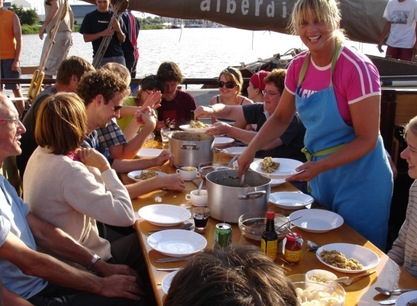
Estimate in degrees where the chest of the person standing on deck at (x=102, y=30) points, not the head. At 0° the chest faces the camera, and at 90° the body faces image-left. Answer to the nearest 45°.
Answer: approximately 0°

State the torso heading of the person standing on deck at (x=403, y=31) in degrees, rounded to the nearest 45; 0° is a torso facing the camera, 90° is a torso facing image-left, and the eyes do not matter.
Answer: approximately 0°

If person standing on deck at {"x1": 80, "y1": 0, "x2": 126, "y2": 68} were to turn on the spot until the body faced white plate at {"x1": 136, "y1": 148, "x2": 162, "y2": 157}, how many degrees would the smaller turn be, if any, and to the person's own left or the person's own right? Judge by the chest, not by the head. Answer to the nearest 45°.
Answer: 0° — they already face it

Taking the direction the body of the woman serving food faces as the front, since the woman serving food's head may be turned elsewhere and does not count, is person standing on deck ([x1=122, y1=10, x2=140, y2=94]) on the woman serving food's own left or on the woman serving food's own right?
on the woman serving food's own right

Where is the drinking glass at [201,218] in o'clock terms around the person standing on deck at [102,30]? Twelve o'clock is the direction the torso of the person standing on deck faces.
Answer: The drinking glass is roughly at 12 o'clock from the person standing on deck.

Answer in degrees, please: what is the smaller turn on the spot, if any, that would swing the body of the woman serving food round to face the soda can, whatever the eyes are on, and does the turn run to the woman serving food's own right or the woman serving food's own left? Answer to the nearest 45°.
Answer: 0° — they already face it

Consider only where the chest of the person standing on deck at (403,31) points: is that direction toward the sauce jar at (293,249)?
yes

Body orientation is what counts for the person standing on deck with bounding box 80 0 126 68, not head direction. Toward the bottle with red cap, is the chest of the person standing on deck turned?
yes

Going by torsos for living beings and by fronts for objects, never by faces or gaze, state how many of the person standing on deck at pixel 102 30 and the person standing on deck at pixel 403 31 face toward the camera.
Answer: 2

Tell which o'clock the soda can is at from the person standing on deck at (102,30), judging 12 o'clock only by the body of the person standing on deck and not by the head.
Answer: The soda can is roughly at 12 o'clock from the person standing on deck.

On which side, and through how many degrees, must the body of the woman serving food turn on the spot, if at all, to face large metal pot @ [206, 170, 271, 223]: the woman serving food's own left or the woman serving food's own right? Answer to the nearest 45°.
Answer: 0° — they already face it

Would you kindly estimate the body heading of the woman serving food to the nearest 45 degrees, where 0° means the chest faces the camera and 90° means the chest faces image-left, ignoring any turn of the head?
approximately 45°
